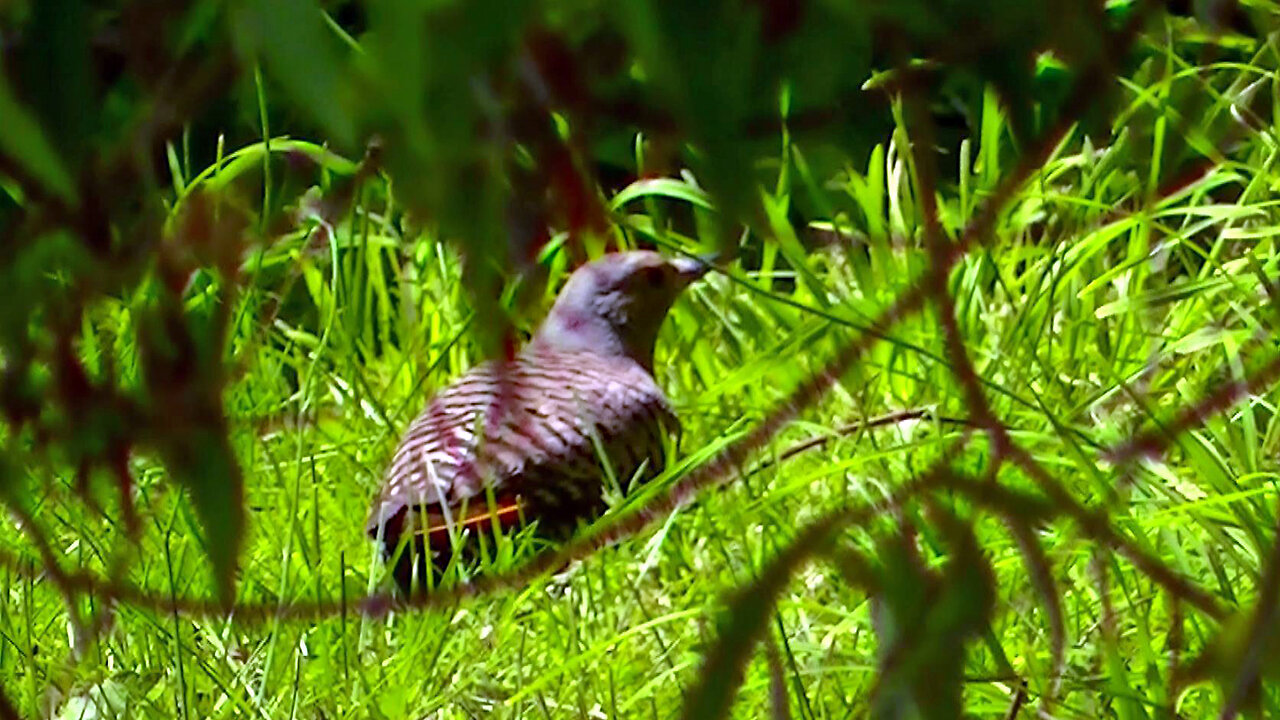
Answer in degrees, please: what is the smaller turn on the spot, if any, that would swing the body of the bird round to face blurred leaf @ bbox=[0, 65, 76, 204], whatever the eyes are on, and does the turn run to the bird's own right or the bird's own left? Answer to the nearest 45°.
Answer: approximately 135° to the bird's own right

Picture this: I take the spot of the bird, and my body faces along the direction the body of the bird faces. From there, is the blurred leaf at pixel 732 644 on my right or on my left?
on my right

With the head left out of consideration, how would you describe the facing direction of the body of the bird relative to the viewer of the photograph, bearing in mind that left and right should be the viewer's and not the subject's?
facing away from the viewer and to the right of the viewer

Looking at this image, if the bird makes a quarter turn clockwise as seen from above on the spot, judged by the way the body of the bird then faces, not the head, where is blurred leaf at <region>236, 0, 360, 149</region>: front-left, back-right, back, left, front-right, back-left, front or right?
front-right
